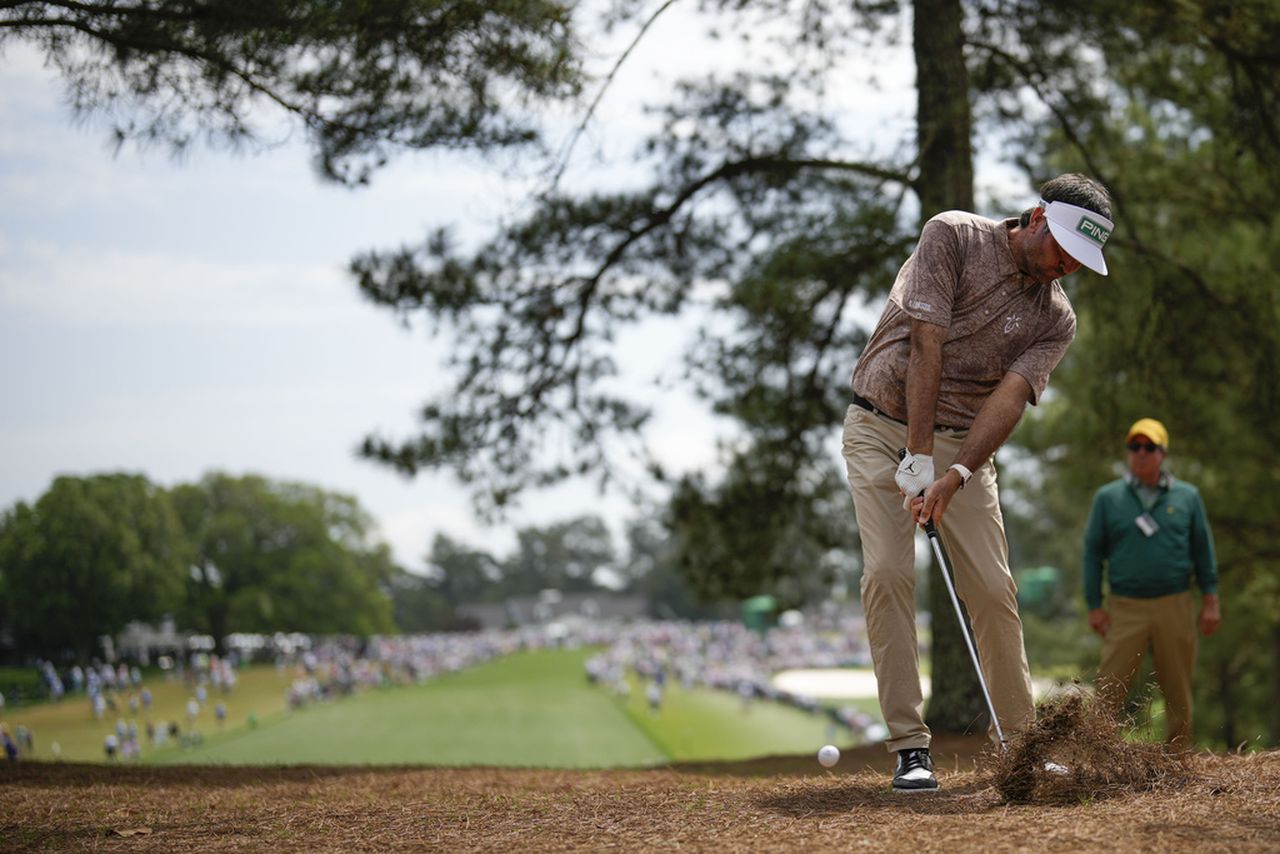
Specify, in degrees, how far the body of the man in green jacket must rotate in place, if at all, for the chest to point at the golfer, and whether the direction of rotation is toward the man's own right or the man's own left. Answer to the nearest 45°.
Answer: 0° — they already face them

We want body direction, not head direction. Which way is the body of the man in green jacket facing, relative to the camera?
toward the camera

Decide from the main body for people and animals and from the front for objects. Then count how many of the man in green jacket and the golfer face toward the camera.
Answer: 2

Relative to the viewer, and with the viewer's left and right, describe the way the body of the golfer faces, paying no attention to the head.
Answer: facing the viewer

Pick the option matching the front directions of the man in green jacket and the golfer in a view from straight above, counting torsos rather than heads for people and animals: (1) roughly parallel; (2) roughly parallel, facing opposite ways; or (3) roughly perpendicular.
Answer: roughly parallel

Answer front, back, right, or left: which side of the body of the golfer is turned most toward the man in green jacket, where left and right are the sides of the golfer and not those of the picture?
back
